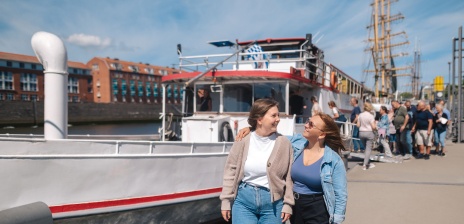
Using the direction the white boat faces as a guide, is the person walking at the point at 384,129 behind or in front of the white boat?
behind

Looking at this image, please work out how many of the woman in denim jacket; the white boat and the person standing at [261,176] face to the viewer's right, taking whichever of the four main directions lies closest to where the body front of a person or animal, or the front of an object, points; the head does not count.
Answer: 0

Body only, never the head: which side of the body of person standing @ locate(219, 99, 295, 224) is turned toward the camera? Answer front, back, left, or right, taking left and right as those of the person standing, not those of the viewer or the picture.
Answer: front

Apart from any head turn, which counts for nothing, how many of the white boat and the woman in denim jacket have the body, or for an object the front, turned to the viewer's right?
0

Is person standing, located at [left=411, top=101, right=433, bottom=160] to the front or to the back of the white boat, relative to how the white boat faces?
to the back

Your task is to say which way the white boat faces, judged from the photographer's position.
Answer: facing the viewer and to the left of the viewer

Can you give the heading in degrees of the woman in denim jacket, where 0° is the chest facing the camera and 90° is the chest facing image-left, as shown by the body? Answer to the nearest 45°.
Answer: approximately 45°

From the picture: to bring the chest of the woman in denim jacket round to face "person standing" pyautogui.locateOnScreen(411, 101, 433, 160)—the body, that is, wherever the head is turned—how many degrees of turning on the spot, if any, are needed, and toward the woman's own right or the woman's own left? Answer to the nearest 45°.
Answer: approximately 180°
